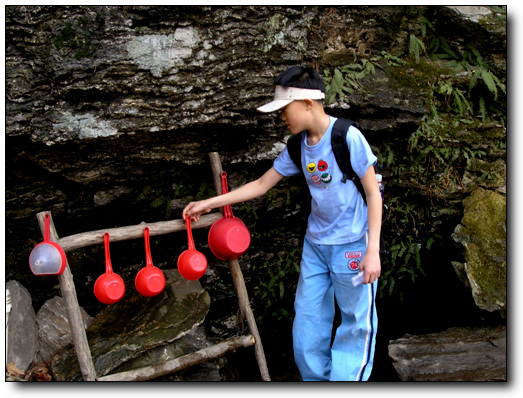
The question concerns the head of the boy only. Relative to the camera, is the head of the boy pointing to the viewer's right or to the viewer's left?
to the viewer's left

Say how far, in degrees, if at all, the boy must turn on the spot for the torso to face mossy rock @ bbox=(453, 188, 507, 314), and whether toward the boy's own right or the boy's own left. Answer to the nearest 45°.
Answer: approximately 180°

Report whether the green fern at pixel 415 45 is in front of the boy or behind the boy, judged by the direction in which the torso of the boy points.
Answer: behind

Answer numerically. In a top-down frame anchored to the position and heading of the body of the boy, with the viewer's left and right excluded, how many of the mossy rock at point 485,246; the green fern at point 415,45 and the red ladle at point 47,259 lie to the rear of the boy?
2

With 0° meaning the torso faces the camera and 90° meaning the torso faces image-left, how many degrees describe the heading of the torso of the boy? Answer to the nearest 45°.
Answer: approximately 45°
